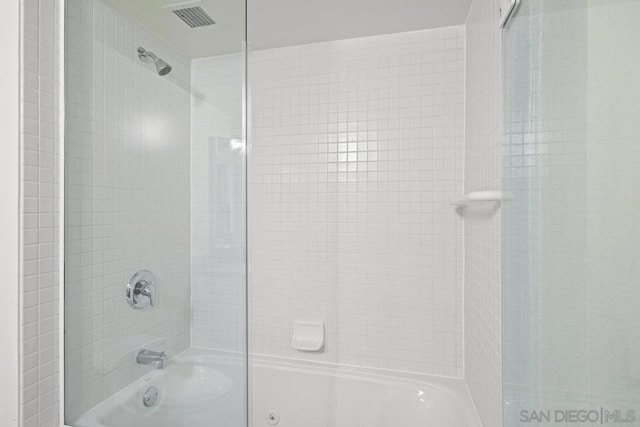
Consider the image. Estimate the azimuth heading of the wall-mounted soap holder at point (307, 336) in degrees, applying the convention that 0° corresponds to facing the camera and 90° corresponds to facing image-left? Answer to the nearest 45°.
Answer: approximately 0°

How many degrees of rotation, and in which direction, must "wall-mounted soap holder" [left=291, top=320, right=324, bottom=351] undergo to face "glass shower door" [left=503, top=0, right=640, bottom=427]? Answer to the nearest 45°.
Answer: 0° — it already faces it
